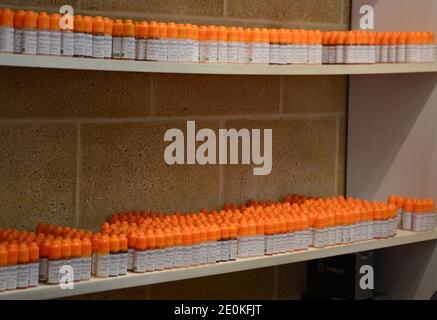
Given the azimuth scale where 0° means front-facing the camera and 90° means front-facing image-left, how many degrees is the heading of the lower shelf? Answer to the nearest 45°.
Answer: approximately 315°
